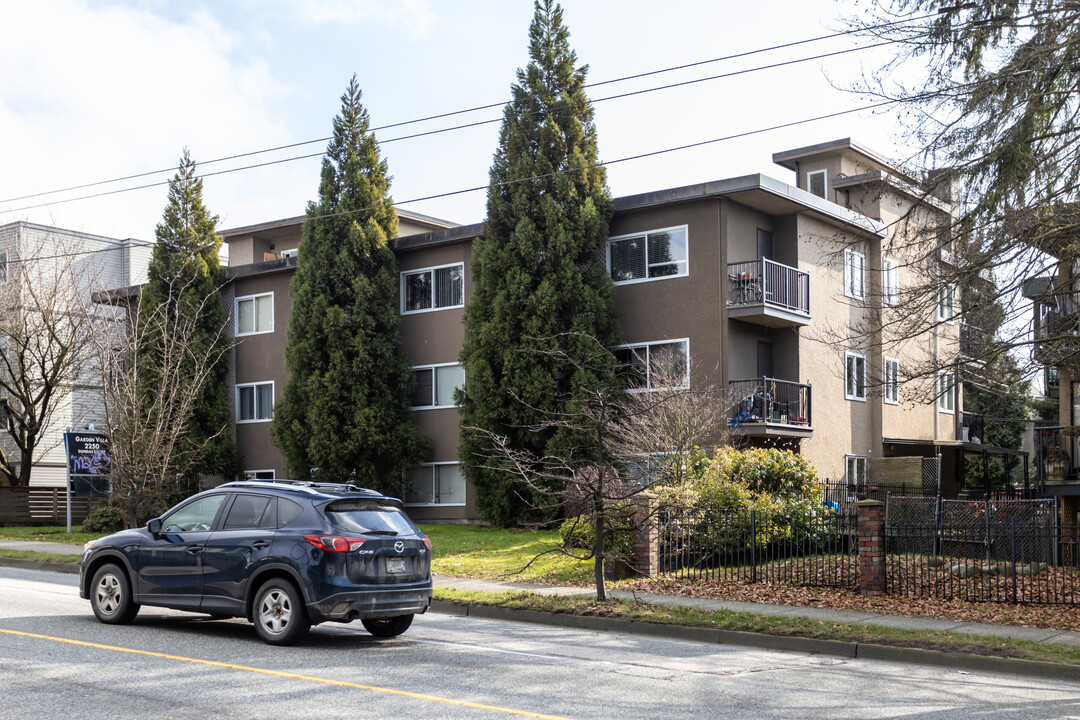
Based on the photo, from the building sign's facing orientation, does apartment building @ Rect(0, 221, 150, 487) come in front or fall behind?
behind

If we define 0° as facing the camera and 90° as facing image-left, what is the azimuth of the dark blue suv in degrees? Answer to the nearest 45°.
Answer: approximately 135°

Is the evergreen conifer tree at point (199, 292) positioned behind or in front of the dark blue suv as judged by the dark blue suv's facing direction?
in front

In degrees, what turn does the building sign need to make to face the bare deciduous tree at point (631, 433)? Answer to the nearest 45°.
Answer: approximately 45° to its left

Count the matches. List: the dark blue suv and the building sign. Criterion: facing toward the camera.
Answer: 1

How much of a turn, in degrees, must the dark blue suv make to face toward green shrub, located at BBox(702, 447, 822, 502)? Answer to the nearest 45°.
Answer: approximately 90° to its right

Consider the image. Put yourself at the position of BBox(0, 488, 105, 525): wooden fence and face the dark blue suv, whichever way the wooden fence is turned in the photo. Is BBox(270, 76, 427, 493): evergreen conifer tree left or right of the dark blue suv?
left

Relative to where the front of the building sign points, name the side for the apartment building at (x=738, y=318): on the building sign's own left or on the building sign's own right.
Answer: on the building sign's own left

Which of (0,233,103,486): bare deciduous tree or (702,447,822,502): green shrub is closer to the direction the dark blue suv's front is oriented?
the bare deciduous tree

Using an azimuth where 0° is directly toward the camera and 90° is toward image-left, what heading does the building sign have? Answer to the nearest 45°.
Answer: approximately 0°

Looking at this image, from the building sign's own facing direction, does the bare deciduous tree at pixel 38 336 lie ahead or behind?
behind

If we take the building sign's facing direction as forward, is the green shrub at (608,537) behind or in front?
in front
